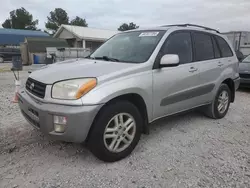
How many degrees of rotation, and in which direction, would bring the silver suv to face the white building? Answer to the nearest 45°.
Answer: approximately 135° to its right

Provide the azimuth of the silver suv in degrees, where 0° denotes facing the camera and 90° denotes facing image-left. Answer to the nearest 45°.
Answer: approximately 45°

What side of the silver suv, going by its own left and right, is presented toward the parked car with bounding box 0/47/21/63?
right

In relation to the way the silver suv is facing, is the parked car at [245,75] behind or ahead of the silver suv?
behind
